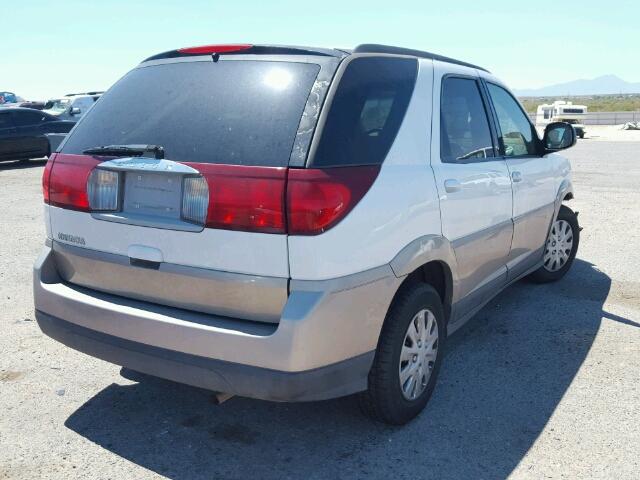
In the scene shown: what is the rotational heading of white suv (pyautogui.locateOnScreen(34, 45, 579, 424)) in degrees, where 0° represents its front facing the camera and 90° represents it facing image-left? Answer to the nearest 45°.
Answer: approximately 225°
